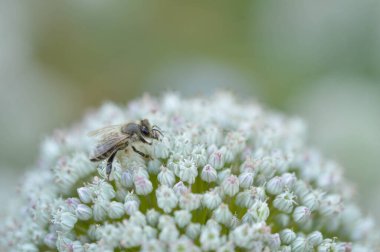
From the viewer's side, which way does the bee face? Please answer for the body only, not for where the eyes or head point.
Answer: to the viewer's right
